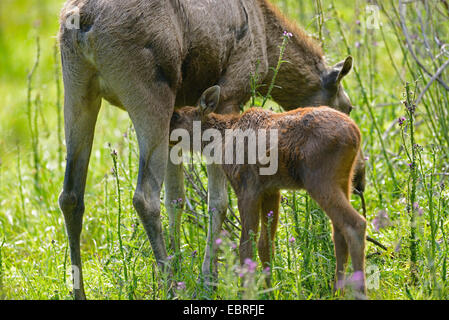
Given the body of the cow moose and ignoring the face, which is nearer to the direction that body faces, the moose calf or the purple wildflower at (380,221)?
the purple wildflower

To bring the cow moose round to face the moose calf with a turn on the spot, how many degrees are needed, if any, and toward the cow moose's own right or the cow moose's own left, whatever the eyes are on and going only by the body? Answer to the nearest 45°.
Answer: approximately 45° to the cow moose's own right

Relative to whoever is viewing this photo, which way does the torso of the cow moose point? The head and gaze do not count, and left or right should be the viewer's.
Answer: facing away from the viewer and to the right of the viewer

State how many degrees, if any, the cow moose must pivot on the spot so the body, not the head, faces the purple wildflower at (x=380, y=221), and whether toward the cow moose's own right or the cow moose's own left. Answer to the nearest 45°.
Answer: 0° — it already faces it
